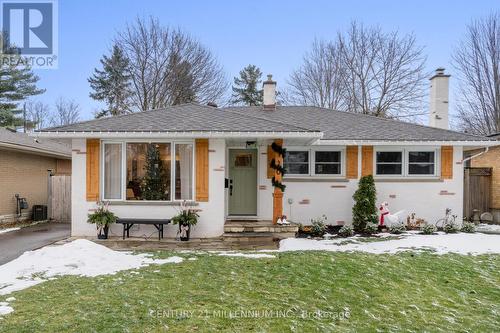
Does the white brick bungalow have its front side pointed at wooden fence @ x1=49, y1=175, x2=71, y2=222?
no

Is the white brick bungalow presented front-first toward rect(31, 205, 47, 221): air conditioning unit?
no

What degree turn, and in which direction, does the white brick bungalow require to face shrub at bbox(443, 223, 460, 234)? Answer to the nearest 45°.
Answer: approximately 90° to its left

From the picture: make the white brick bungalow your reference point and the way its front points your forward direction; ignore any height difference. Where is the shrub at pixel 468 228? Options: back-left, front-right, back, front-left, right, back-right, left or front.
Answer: left

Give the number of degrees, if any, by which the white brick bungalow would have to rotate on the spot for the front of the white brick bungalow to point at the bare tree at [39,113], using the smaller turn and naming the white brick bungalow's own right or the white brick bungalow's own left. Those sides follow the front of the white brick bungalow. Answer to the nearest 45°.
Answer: approximately 135° to the white brick bungalow's own right

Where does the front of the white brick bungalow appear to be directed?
toward the camera

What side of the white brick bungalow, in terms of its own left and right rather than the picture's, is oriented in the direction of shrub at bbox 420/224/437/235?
left

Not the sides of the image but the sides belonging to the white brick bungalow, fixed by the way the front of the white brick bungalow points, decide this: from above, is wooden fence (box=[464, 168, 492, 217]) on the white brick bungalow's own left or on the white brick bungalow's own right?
on the white brick bungalow's own left

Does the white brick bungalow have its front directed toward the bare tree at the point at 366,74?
no

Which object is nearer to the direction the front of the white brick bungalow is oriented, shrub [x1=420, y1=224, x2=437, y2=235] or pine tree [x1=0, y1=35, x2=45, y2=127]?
the shrub

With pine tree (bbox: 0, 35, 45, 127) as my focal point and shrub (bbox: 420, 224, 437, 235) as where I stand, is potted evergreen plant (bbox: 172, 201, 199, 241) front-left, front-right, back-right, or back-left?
front-left

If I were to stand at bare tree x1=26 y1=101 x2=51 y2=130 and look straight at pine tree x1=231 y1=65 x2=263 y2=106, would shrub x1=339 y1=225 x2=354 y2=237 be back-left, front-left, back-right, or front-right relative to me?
front-right

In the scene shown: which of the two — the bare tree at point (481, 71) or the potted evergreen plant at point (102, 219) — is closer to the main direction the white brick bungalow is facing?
the potted evergreen plant

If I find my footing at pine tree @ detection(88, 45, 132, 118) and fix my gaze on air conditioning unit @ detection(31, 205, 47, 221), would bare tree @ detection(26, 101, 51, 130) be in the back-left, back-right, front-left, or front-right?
back-right
